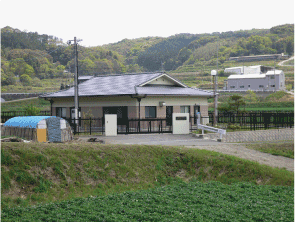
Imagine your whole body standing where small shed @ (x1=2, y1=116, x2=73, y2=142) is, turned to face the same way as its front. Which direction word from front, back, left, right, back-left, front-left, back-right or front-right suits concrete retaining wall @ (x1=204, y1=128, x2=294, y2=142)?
front-left

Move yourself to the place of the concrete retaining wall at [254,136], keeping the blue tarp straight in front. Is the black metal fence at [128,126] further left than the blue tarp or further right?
right

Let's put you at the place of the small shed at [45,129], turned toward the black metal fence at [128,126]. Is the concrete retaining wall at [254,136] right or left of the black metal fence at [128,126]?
right

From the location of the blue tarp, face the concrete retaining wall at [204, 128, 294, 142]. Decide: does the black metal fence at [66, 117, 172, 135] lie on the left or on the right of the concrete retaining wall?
left

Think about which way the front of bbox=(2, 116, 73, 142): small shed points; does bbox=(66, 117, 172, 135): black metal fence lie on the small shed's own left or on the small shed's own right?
on the small shed's own left

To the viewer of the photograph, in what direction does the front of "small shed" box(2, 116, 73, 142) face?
facing the viewer and to the right of the viewer
